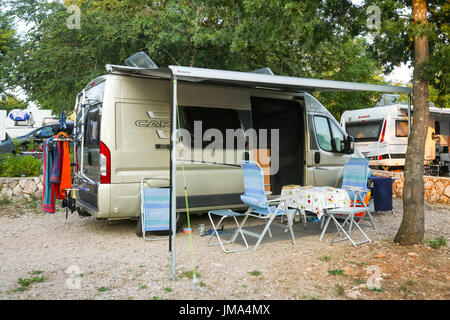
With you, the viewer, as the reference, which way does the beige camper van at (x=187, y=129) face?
facing away from the viewer and to the right of the viewer

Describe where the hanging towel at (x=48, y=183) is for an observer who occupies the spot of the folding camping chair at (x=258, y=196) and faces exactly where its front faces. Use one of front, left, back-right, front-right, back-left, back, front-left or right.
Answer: back-left

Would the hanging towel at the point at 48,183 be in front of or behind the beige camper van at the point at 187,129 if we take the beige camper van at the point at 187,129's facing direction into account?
behind

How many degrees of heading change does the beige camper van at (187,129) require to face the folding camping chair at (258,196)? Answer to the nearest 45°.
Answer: approximately 90° to its right

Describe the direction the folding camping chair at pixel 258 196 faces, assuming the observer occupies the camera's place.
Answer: facing away from the viewer and to the right of the viewer

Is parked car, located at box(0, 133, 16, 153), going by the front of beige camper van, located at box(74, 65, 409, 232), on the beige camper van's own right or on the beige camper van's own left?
on the beige camper van's own left

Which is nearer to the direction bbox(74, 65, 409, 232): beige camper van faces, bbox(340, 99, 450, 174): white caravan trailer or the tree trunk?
the white caravan trailer

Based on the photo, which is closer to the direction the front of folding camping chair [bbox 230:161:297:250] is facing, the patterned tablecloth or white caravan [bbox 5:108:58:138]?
the patterned tablecloth
